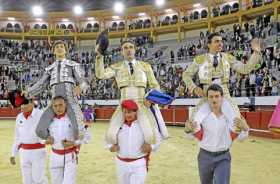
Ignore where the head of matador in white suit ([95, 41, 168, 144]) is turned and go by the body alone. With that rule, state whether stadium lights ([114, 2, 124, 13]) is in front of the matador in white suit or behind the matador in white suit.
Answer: behind

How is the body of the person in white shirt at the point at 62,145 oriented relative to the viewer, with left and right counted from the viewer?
facing the viewer

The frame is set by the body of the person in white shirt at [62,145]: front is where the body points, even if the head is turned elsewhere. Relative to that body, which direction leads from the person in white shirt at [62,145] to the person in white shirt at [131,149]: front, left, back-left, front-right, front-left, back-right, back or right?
front-left

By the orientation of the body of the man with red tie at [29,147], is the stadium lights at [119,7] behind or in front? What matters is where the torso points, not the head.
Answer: behind

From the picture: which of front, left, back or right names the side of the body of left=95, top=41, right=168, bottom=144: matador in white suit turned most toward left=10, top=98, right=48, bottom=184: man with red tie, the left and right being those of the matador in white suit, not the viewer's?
right

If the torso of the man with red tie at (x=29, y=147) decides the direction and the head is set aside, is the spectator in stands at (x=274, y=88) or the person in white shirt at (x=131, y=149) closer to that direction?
the person in white shirt

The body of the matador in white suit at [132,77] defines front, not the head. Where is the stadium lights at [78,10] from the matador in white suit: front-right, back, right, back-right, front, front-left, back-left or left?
back

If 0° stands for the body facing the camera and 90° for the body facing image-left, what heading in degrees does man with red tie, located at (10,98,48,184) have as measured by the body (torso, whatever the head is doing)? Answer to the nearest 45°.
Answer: approximately 0°

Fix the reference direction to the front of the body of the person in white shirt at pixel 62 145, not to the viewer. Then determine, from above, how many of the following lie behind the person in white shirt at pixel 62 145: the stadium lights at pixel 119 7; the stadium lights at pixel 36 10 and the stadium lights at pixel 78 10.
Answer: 3

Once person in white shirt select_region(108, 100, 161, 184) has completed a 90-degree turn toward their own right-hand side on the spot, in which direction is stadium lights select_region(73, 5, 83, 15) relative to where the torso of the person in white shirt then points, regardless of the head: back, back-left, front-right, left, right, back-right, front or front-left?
right

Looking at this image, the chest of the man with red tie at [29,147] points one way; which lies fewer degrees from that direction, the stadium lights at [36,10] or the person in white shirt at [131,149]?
the person in white shirt
